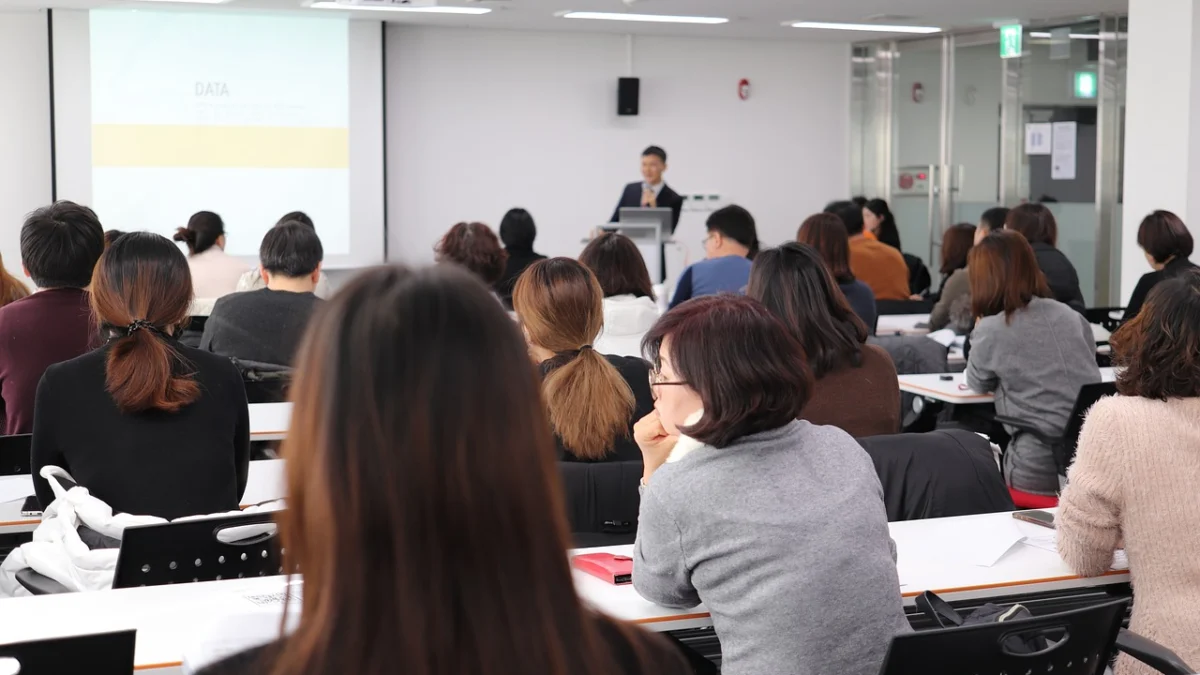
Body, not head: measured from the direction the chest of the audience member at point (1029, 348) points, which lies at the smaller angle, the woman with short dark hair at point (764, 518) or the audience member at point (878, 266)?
the audience member

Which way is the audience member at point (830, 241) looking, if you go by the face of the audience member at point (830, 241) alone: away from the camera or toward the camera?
away from the camera

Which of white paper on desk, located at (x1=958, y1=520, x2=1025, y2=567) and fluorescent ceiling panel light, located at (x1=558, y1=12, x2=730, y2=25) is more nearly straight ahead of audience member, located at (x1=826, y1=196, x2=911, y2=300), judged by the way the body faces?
the fluorescent ceiling panel light

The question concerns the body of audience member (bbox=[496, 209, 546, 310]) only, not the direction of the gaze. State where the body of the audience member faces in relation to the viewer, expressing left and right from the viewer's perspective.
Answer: facing away from the viewer

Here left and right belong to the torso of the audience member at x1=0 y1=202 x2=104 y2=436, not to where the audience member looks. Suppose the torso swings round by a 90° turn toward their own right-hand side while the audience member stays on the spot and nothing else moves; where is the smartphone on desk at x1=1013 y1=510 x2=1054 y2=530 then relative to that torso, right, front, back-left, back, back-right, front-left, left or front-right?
front-right

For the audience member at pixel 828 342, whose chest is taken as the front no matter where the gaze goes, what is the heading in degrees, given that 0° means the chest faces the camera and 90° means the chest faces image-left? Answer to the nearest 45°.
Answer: approximately 135°

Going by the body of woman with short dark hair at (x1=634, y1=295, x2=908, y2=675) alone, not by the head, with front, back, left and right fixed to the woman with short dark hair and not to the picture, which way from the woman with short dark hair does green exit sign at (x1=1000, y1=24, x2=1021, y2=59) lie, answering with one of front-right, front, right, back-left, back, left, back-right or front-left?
front-right

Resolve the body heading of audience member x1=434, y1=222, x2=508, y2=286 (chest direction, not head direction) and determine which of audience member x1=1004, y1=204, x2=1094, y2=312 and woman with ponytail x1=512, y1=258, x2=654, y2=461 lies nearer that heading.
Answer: the audience member

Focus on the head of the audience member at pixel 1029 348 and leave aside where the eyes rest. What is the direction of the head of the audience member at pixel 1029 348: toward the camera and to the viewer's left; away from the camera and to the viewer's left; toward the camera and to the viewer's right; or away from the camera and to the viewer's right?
away from the camera and to the viewer's left

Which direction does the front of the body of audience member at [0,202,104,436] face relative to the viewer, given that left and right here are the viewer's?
facing away from the viewer

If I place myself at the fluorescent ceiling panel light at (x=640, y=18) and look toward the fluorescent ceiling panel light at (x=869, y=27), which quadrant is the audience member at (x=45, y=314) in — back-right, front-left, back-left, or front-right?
back-right

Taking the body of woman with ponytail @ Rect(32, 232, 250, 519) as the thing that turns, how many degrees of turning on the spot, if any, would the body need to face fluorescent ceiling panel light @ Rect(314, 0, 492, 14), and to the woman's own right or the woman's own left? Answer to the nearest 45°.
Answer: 0° — they already face it
